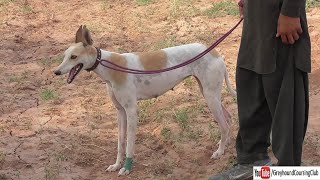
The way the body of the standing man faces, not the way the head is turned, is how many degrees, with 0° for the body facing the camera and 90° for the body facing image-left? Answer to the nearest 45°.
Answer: approximately 45°

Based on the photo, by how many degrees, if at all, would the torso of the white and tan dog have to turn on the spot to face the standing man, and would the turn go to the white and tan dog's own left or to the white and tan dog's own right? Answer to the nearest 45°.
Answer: approximately 135° to the white and tan dog's own left

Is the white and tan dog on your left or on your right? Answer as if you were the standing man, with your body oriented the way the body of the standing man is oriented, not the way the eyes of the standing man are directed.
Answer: on your right

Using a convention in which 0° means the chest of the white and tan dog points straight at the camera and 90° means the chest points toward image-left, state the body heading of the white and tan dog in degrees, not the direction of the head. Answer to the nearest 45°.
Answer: approximately 90°
